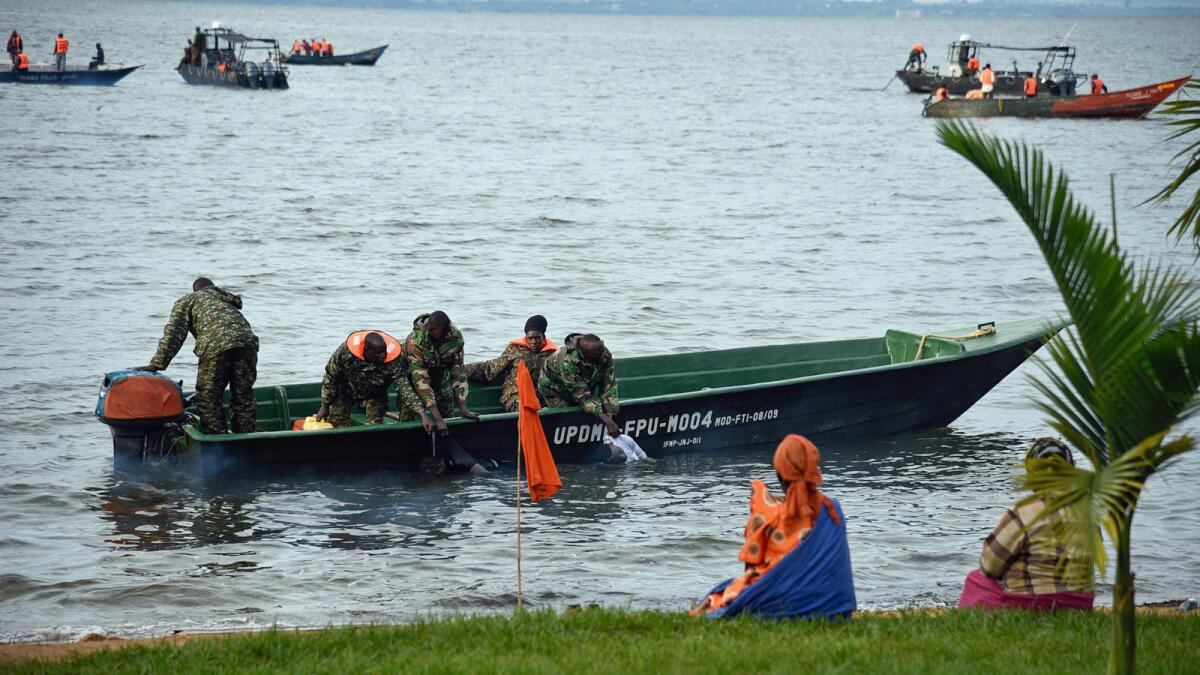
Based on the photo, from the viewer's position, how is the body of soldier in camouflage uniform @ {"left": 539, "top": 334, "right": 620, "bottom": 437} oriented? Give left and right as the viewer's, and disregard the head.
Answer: facing the viewer and to the right of the viewer

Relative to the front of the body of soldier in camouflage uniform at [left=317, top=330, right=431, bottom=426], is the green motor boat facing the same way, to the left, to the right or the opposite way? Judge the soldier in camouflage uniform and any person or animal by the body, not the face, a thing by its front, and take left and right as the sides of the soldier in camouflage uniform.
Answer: to the left

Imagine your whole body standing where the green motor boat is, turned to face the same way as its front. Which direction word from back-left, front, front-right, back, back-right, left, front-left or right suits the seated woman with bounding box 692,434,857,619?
right

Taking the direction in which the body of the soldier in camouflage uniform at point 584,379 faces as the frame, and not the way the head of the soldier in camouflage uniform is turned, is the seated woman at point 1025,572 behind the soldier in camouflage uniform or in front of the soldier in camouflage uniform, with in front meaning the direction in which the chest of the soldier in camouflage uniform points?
in front

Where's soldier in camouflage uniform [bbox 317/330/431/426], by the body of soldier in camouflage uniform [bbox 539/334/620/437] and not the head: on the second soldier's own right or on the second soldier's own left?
on the second soldier's own right

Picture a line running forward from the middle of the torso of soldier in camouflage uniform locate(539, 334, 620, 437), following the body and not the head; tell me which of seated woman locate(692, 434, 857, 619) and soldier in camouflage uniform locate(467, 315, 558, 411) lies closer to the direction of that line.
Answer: the seated woman

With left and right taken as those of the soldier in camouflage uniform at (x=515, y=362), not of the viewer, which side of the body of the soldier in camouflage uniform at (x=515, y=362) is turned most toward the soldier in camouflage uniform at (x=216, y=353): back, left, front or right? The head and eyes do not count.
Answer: right

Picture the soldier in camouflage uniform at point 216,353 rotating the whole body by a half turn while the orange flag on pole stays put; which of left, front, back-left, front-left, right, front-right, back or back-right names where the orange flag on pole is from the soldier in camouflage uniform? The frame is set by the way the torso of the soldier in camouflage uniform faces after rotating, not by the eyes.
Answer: front

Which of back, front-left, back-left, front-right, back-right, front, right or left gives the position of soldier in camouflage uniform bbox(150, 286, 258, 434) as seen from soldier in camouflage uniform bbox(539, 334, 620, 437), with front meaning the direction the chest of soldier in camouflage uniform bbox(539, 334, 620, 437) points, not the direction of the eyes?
back-right

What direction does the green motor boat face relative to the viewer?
to the viewer's right

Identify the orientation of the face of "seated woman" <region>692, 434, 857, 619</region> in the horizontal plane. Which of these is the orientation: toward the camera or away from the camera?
away from the camera

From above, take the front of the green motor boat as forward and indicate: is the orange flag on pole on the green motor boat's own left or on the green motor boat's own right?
on the green motor boat's own right

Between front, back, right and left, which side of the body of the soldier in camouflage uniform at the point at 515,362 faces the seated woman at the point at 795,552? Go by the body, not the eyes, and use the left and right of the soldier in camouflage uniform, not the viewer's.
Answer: front
